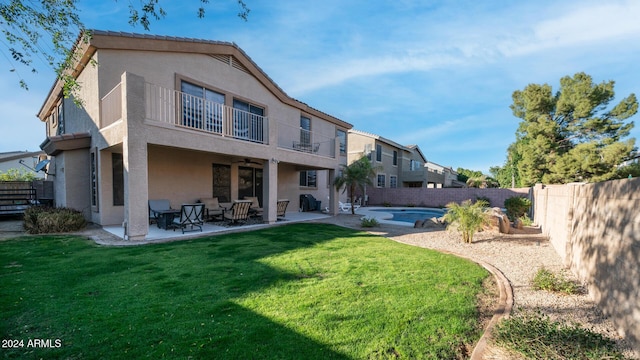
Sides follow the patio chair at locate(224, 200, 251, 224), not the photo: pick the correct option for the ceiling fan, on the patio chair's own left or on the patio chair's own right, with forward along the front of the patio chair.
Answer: on the patio chair's own right

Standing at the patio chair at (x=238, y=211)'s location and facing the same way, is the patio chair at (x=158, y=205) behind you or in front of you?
in front

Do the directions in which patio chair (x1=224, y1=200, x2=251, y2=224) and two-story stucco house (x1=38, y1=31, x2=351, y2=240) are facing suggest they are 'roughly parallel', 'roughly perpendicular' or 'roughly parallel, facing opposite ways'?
roughly parallel

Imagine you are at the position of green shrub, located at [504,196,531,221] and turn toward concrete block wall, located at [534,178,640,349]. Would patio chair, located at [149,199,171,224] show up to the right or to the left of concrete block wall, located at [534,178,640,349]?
right

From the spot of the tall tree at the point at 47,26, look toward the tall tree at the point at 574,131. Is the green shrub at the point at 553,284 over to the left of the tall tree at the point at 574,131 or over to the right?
right

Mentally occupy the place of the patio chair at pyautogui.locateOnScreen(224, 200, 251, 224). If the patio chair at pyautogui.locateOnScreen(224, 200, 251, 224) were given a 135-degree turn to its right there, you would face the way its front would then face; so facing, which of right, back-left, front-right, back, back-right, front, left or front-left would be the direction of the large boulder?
front
